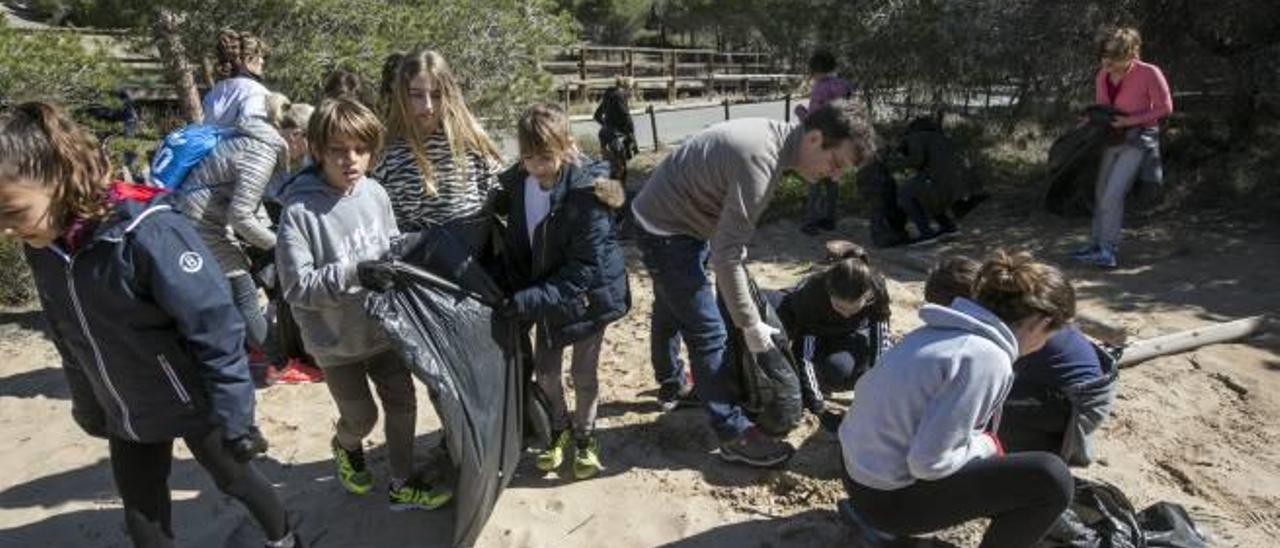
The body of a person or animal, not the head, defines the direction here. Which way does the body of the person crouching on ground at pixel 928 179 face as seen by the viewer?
to the viewer's left

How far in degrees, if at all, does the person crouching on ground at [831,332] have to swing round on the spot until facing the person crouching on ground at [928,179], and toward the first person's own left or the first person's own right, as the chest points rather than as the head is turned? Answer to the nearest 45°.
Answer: approximately 180°

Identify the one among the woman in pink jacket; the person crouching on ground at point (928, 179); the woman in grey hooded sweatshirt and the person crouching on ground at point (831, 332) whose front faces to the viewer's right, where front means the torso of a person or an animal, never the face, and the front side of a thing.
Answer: the woman in grey hooded sweatshirt

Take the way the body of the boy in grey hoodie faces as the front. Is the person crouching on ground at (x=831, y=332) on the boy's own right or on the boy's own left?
on the boy's own left

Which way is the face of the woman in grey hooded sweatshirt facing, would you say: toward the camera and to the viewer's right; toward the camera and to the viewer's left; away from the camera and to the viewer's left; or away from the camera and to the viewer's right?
away from the camera and to the viewer's right

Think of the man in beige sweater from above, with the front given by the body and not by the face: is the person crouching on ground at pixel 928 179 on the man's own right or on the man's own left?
on the man's own left

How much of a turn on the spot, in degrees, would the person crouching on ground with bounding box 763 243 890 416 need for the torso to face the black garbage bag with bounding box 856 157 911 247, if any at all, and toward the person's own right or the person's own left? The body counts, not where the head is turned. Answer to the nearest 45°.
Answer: approximately 180°

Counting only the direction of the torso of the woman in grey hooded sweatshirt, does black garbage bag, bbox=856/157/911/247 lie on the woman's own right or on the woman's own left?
on the woman's own left

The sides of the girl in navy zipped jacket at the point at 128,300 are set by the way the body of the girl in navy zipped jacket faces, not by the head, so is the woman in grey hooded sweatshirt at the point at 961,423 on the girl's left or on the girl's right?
on the girl's left

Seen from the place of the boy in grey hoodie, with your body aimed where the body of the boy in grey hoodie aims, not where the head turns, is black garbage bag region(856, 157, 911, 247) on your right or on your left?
on your left

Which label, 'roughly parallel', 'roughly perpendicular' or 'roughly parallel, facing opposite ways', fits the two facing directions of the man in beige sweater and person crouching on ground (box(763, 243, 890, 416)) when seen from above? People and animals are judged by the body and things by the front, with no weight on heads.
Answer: roughly perpendicular

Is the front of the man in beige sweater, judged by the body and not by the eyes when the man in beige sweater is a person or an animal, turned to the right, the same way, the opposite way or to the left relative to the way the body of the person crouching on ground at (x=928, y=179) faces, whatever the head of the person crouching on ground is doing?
the opposite way
